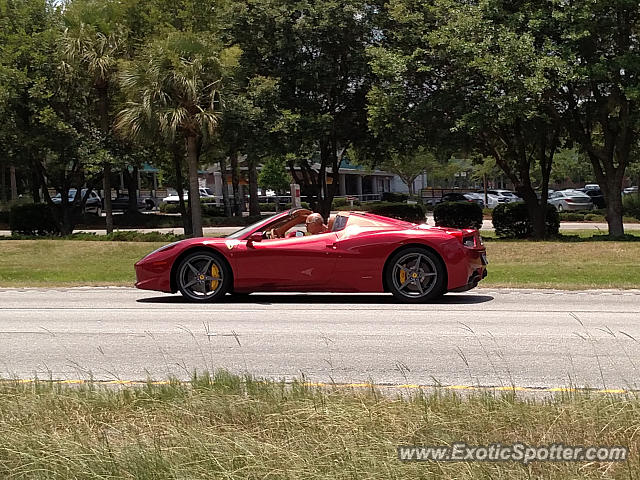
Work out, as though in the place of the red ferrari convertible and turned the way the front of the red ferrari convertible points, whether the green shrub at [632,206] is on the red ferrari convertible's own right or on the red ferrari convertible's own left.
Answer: on the red ferrari convertible's own right

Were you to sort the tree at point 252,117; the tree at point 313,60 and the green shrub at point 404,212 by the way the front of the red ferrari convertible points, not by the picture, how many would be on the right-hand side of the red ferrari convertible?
3

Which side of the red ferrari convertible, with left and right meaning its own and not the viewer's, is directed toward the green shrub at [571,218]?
right

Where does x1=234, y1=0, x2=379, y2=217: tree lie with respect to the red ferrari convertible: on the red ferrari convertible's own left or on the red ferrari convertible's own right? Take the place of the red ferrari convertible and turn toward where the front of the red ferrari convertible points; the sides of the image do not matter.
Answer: on the red ferrari convertible's own right

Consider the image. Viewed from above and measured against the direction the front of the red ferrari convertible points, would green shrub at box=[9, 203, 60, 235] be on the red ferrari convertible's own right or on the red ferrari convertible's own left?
on the red ferrari convertible's own right

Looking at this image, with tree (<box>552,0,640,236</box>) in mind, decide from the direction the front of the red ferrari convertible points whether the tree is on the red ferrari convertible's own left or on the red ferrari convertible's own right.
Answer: on the red ferrari convertible's own right

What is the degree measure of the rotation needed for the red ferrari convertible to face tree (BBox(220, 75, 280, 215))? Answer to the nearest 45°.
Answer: approximately 90° to its right

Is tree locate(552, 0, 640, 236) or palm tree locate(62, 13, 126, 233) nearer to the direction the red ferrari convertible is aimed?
the palm tree

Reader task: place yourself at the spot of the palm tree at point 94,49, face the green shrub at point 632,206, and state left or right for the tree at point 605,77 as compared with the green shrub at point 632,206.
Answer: right

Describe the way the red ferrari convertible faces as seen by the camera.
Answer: facing to the left of the viewer
